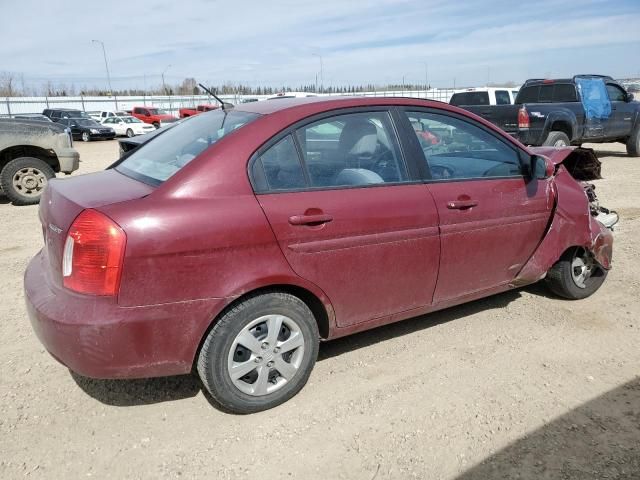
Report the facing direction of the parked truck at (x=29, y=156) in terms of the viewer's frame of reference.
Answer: facing to the right of the viewer

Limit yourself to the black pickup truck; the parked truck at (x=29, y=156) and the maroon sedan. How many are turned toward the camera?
0

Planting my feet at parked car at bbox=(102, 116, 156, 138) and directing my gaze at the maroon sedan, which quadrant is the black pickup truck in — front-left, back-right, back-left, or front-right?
front-left

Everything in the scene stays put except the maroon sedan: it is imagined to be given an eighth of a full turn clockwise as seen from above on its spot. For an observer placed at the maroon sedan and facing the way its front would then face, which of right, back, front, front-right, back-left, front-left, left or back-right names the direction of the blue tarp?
front-left

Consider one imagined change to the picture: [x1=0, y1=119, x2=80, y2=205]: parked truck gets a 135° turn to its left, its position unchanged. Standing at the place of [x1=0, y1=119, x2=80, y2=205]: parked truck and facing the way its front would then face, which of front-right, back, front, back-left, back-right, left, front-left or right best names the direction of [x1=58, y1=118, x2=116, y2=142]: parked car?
front-right

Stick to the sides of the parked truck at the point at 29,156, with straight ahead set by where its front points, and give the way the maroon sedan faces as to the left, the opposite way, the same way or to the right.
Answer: the same way

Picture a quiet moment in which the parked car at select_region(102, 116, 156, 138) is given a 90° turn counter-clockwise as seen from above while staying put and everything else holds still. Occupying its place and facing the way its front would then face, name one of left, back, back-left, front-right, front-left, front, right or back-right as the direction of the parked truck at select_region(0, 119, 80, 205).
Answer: back-right

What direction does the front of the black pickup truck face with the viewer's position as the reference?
facing away from the viewer and to the right of the viewer

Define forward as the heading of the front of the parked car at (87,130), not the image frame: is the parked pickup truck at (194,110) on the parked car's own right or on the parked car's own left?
on the parked car's own left

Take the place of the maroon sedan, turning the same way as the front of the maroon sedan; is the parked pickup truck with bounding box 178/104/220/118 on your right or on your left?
on your left

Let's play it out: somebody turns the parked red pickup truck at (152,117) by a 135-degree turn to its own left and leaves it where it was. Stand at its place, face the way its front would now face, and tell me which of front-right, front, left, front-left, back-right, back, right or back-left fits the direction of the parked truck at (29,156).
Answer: back

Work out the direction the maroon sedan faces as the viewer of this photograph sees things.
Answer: facing away from the viewer and to the right of the viewer

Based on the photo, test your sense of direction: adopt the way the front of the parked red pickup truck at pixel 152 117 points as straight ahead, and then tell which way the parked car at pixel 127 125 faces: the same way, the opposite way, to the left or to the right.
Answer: the same way
